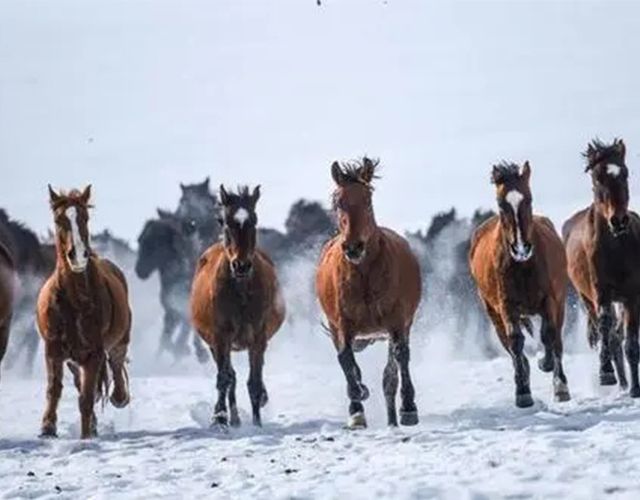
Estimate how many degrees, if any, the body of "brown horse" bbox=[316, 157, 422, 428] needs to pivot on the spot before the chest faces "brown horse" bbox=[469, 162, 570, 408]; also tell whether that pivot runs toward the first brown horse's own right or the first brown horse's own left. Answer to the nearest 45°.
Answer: approximately 135° to the first brown horse's own left

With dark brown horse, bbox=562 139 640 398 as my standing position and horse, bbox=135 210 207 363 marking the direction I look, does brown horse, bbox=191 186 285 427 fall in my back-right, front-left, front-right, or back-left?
front-left

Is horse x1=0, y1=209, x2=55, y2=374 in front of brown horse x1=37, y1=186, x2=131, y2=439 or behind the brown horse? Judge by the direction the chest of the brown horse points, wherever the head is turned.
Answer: behind

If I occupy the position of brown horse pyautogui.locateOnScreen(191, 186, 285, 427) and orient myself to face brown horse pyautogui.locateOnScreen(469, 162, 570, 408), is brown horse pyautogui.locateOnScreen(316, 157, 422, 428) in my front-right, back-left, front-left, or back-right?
front-right

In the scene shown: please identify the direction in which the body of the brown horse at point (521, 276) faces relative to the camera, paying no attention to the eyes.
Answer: toward the camera

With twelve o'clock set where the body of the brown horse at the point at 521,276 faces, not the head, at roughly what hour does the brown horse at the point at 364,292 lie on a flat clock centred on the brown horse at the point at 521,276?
the brown horse at the point at 364,292 is roughly at 2 o'clock from the brown horse at the point at 521,276.

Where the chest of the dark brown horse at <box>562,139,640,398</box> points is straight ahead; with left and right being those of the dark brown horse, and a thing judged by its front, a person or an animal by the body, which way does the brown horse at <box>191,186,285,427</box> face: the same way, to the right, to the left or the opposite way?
the same way

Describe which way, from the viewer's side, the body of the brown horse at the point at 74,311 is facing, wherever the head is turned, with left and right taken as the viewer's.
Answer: facing the viewer

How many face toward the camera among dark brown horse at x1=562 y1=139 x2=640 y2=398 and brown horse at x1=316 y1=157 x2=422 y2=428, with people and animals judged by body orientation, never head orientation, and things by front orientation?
2

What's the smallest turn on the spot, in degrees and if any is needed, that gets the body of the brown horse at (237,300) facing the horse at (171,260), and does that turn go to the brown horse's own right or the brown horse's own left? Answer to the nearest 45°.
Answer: approximately 180°

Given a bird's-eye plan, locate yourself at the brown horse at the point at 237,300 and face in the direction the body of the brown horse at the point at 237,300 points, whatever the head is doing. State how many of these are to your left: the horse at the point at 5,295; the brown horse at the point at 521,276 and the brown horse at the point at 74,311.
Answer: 1

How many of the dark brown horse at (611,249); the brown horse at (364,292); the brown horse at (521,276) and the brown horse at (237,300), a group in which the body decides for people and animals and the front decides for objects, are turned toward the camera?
4

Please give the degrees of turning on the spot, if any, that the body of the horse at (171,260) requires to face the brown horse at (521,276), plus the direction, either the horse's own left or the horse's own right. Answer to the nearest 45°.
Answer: approximately 45° to the horse's own left

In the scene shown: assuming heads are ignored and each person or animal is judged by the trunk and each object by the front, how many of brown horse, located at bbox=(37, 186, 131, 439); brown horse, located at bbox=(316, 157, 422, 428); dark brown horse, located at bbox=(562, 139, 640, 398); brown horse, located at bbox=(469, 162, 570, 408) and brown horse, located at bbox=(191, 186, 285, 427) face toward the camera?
5

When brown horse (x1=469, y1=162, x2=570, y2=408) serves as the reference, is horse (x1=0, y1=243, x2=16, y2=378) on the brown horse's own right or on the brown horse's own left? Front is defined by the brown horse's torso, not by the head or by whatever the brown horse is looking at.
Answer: on the brown horse's own right

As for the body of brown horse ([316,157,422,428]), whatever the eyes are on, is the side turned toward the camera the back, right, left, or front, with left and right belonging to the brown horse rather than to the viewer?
front
